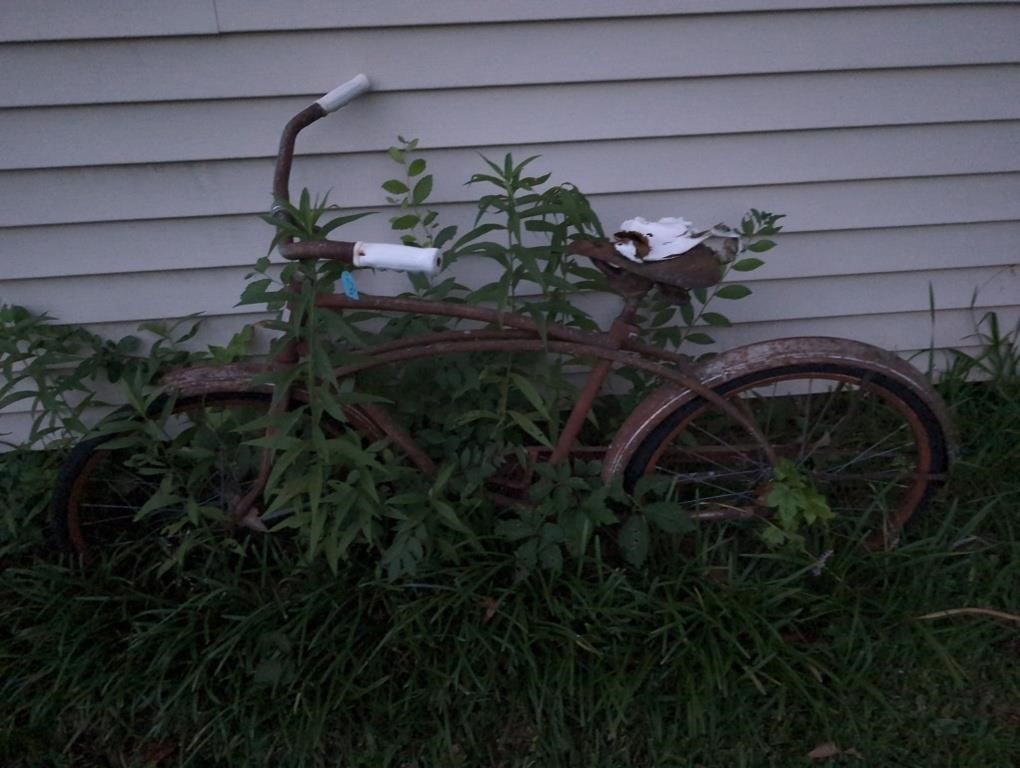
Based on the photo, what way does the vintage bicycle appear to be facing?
to the viewer's left
